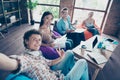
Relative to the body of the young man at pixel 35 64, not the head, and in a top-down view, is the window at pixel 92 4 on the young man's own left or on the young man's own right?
on the young man's own left

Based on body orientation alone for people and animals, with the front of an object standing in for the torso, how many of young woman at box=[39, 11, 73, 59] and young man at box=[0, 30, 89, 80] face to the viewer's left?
0

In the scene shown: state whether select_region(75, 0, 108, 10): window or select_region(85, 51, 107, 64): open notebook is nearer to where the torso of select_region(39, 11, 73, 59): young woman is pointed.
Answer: the open notebook

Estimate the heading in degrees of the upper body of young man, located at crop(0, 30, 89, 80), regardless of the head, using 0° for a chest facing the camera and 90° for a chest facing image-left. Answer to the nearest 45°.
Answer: approximately 315°

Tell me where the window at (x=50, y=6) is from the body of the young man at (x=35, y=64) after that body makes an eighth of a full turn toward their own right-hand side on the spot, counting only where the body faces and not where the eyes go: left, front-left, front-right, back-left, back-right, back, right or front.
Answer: back

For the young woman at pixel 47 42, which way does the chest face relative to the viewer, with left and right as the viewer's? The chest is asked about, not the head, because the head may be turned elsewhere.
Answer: facing the viewer and to the right of the viewer

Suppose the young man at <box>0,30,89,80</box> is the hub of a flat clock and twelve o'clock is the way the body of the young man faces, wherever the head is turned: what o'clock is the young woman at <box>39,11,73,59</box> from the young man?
The young woman is roughly at 8 o'clock from the young man.

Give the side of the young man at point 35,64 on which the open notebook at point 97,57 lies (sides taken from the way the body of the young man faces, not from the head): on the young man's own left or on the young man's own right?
on the young man's own left

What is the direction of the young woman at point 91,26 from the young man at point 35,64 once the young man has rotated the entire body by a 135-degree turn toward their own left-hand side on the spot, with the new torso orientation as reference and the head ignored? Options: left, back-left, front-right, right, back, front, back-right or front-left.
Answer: front-right

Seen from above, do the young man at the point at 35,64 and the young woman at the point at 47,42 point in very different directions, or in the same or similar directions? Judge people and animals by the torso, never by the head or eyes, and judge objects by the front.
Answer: same or similar directions

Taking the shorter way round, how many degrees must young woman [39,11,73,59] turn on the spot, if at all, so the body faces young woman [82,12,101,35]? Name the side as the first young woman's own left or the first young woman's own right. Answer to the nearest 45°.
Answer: approximately 90° to the first young woman's own left
